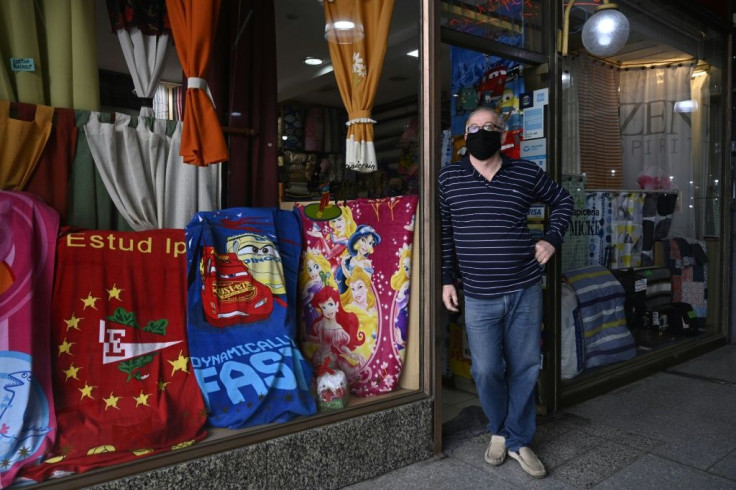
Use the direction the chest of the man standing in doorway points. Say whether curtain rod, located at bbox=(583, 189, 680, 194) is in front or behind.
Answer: behind

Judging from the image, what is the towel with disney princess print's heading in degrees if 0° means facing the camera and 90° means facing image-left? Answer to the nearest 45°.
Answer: approximately 0°

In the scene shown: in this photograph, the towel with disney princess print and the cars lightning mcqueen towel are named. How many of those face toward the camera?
2

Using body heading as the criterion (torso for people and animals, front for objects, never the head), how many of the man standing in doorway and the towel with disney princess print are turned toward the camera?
2

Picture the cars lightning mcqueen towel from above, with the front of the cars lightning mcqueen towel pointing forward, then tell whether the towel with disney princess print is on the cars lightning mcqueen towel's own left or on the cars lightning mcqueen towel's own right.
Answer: on the cars lightning mcqueen towel's own left

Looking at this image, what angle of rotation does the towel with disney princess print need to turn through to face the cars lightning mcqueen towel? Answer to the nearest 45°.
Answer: approximately 45° to its right

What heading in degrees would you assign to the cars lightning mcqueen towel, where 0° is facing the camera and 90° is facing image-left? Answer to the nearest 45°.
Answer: approximately 0°

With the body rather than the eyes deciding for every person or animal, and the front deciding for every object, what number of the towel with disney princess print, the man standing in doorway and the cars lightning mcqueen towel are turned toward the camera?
3
